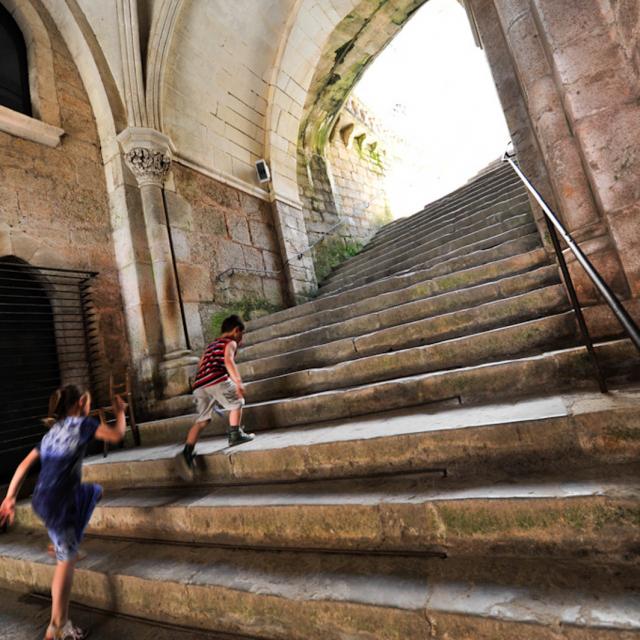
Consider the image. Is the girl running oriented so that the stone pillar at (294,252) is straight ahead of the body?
yes

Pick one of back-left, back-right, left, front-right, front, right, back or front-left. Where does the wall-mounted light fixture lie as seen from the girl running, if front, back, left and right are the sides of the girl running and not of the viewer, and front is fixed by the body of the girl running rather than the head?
front

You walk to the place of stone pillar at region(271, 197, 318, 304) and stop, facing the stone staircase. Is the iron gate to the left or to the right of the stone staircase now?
right

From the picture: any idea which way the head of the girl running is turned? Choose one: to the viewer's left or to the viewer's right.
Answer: to the viewer's right

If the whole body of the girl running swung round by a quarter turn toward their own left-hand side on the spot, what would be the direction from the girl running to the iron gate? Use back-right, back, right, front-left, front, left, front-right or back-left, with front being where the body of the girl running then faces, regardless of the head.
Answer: front-right

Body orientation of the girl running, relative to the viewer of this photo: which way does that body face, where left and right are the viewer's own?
facing away from the viewer and to the right of the viewer
